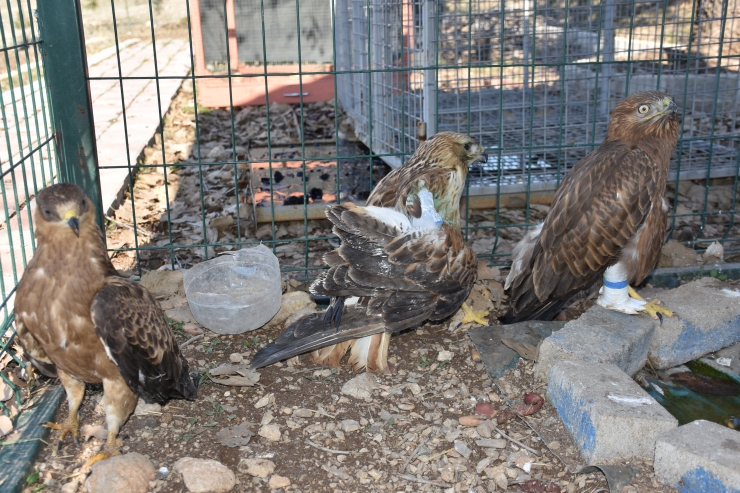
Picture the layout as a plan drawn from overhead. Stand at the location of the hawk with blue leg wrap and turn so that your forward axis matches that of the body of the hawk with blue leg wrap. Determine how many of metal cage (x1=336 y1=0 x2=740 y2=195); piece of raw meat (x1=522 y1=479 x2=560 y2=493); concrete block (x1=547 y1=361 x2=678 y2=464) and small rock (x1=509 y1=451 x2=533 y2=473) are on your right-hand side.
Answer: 3

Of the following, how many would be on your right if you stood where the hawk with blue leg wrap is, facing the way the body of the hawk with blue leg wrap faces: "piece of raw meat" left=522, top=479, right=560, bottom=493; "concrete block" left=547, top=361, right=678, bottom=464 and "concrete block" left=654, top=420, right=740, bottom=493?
3

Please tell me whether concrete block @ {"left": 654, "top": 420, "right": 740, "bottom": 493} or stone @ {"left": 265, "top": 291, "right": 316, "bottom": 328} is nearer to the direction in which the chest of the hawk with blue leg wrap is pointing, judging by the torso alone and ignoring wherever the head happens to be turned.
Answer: the concrete block

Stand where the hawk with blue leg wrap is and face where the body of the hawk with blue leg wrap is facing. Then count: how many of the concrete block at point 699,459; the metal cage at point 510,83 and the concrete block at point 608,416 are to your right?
2

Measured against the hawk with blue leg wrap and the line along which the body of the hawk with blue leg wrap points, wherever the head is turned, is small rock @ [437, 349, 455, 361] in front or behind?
behind

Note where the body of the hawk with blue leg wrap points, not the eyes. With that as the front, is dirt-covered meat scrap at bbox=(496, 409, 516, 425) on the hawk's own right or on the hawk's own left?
on the hawk's own right

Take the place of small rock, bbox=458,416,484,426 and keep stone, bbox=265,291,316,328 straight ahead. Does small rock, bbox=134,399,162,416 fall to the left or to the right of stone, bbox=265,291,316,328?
left

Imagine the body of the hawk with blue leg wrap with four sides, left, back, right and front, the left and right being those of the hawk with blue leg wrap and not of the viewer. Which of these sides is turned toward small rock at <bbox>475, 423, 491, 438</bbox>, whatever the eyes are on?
right

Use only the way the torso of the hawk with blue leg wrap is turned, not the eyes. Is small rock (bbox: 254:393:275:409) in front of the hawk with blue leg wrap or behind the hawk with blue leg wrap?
behind

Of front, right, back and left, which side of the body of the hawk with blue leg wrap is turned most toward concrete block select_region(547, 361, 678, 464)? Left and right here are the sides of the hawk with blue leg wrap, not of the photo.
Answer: right

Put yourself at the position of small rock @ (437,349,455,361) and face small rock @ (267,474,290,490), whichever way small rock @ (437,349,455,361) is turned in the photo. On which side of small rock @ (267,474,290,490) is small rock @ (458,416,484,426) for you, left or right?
left

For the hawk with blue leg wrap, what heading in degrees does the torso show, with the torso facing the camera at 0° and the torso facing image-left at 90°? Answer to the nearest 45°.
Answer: approximately 270°
